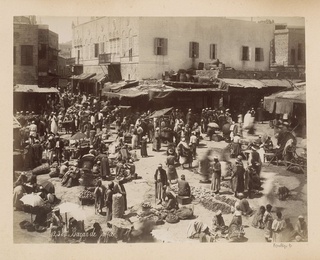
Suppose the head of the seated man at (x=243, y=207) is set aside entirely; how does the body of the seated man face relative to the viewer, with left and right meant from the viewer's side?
facing to the left of the viewer

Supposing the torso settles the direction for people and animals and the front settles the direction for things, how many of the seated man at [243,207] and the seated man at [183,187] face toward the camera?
1
